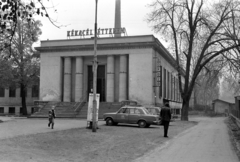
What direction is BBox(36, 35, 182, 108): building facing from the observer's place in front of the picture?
facing the viewer

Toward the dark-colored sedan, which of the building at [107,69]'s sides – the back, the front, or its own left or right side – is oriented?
front

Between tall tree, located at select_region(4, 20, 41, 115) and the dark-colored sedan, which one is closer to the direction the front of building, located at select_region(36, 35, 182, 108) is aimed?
the dark-colored sedan

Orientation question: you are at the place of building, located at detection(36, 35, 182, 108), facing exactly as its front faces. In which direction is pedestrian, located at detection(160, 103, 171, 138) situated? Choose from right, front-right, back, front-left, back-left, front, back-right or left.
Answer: front

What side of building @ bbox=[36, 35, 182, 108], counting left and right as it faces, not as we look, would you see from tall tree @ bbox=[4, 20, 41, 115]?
right

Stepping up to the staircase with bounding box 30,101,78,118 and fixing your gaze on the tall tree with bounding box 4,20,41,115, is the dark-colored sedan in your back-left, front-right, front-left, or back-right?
back-left
